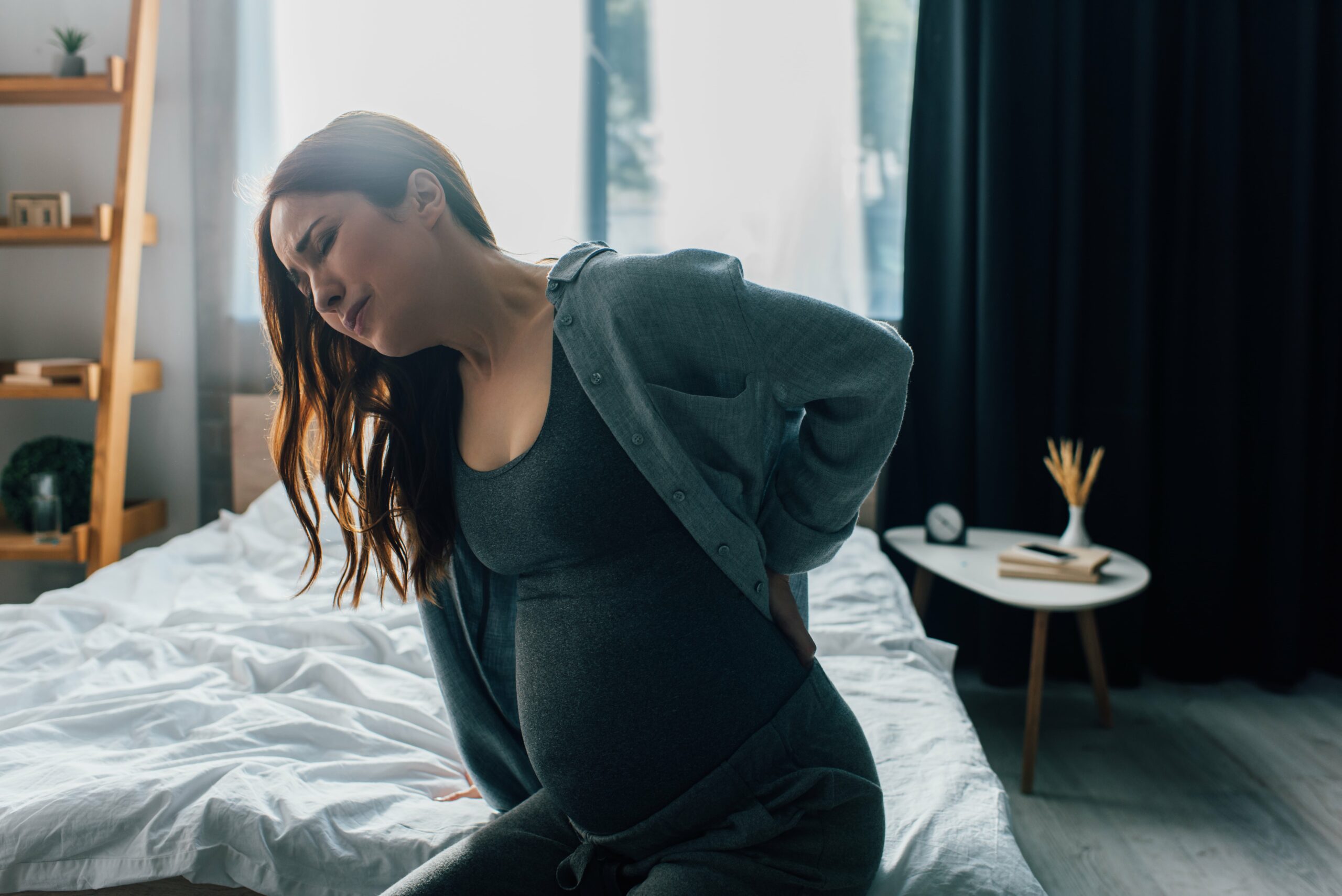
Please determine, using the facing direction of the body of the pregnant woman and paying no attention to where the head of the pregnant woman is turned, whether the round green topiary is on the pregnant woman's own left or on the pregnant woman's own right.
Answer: on the pregnant woman's own right

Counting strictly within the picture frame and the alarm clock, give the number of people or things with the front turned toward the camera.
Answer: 2

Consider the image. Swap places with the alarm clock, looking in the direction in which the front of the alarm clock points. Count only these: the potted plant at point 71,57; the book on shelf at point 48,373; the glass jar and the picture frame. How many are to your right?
4

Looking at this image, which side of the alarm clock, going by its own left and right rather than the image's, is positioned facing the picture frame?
right

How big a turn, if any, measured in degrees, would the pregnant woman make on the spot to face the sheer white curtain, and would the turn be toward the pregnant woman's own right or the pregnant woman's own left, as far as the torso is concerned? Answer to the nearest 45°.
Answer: approximately 135° to the pregnant woman's own right

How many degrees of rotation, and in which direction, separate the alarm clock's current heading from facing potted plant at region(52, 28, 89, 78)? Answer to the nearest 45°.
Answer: approximately 90° to its right

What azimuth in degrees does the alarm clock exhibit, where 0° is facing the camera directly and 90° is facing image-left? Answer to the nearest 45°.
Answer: approximately 0°
